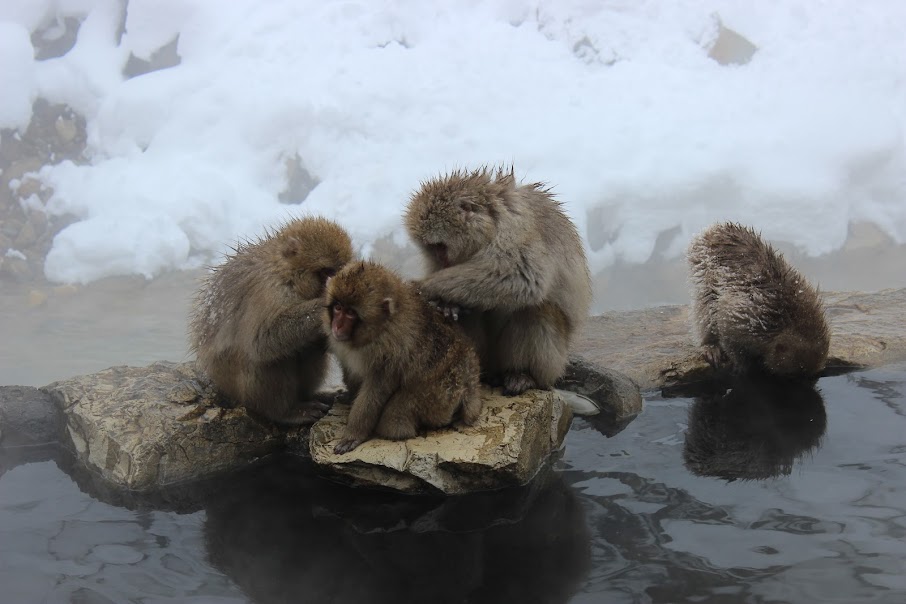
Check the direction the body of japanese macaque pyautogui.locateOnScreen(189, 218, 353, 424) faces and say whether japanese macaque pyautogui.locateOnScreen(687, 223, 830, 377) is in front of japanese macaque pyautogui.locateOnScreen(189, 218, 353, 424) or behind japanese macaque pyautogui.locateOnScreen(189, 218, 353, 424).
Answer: in front

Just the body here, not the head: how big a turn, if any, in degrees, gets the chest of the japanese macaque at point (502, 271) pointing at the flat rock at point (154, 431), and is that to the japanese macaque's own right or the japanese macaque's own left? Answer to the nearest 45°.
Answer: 0° — it already faces it

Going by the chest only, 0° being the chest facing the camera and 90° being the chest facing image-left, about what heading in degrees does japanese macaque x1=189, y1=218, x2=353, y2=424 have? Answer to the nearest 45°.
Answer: approximately 270°

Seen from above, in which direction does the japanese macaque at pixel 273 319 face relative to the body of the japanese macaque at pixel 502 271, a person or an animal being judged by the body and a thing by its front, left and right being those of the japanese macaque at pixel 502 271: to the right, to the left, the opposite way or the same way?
the opposite way

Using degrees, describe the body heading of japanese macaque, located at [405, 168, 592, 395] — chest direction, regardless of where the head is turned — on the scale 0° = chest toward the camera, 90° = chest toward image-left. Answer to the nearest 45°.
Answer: approximately 90°

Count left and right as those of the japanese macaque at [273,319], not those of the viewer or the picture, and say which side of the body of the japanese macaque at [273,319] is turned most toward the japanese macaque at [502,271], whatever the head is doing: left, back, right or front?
front

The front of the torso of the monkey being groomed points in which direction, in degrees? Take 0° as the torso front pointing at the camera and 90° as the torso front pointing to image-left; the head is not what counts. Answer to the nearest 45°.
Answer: approximately 45°
